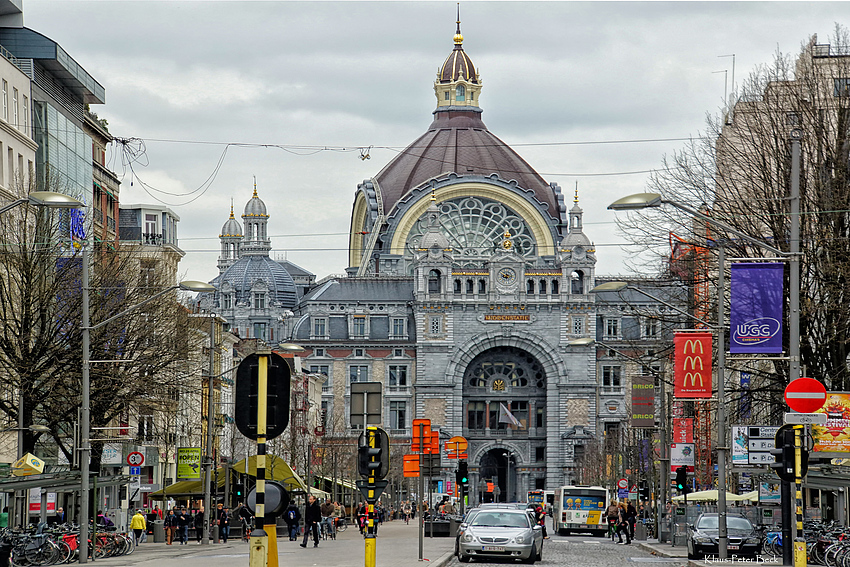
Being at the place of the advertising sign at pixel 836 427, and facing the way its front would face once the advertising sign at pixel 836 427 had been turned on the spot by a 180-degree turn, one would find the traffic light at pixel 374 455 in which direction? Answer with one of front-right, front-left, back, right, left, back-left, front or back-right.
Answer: back-left

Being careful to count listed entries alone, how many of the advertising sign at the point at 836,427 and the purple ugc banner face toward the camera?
2

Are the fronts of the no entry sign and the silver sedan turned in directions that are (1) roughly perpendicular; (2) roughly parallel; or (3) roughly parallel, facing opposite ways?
roughly parallel

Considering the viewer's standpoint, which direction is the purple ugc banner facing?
facing the viewer

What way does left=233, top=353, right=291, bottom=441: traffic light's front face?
away from the camera

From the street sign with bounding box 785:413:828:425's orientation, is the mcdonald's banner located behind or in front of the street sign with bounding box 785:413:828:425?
behind

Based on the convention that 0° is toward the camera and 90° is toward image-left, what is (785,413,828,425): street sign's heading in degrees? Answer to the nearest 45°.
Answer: approximately 0°

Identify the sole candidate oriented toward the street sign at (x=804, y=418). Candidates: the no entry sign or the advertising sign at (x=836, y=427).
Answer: the advertising sign

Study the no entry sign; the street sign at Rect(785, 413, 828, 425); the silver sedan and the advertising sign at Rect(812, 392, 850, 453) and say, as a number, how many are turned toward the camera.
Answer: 4

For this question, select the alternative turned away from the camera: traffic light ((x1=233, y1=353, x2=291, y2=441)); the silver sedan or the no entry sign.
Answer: the traffic light

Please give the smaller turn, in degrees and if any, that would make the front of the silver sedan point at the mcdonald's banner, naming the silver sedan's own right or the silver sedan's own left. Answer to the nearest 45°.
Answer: approximately 45° to the silver sedan's own left

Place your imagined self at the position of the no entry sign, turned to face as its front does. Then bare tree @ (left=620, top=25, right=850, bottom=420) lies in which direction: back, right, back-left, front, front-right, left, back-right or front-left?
back

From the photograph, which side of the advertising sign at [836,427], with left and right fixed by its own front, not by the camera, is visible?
front

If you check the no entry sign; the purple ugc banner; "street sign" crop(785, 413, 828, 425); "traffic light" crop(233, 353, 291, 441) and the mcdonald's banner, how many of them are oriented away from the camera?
1

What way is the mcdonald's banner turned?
toward the camera

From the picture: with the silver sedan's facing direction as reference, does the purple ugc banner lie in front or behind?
in front

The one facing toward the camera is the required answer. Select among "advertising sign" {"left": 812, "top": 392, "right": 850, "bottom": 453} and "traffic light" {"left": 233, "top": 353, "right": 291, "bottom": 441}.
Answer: the advertising sign

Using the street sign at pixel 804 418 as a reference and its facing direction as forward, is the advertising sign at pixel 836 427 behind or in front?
behind

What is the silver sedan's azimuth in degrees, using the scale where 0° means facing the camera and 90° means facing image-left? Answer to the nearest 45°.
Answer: approximately 0°

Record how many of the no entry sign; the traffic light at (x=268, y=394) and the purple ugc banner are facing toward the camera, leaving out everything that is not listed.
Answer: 2
